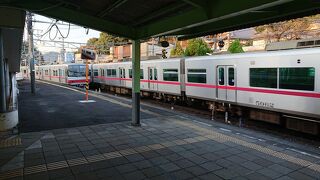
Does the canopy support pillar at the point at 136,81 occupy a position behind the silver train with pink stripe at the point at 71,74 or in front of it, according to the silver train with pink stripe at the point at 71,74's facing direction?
in front

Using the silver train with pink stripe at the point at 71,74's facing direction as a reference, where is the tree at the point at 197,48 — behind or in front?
in front

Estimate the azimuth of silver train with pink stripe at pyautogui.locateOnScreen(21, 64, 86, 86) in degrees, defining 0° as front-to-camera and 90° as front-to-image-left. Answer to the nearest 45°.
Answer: approximately 315°

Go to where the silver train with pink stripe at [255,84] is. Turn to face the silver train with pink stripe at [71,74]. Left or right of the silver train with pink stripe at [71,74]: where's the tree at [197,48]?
right
